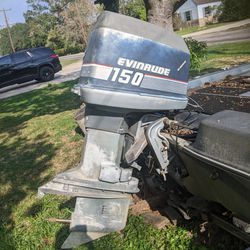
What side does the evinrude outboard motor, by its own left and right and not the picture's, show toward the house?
left

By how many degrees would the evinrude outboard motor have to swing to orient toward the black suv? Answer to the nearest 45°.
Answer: approximately 90° to its left

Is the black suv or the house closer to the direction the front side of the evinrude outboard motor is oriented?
the house

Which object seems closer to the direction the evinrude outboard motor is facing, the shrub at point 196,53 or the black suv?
the shrub

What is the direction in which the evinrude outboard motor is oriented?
to the viewer's right

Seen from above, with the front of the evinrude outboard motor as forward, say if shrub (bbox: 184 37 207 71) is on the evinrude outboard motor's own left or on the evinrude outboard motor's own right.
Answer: on the evinrude outboard motor's own left
